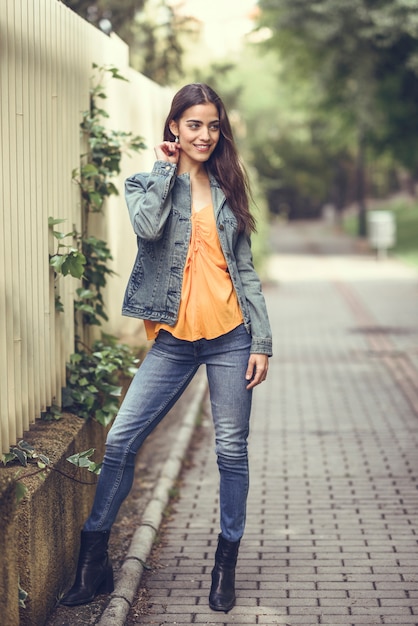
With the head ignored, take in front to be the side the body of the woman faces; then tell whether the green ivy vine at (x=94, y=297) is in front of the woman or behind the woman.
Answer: behind

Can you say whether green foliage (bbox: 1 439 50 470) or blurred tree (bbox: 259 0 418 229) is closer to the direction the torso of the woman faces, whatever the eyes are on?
the green foliage

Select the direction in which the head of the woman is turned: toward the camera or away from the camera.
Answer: toward the camera

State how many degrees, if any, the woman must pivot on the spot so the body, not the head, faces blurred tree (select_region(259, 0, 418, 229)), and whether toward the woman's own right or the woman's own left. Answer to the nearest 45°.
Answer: approximately 180°

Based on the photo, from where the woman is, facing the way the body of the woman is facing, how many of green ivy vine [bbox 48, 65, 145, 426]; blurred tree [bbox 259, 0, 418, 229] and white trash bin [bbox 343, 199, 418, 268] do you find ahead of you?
0

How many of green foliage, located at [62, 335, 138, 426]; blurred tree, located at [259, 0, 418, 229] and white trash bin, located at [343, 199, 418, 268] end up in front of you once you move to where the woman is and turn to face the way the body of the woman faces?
0

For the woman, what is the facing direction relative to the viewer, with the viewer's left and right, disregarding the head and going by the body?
facing the viewer

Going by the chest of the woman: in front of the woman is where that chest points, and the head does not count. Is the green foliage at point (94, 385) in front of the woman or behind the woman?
behind

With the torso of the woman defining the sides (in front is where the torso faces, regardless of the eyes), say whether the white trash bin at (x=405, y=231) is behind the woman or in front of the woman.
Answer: behind
